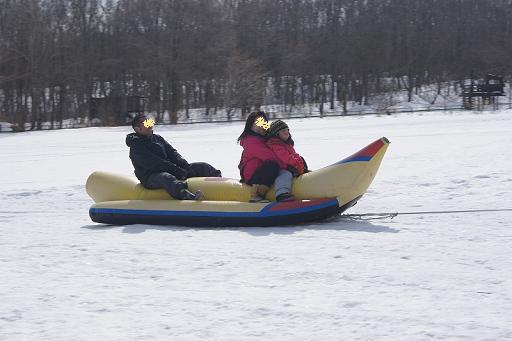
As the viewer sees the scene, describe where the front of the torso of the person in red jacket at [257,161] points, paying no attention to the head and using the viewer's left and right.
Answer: facing to the right of the viewer

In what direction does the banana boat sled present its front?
to the viewer's right

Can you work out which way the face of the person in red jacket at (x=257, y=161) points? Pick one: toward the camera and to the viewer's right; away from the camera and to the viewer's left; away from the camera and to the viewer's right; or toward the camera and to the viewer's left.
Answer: toward the camera and to the viewer's right
